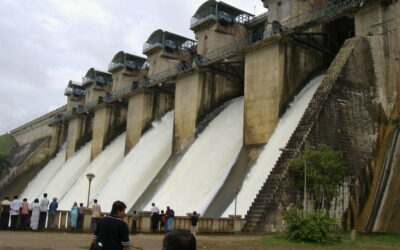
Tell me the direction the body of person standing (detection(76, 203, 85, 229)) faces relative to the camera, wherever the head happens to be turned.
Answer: away from the camera
